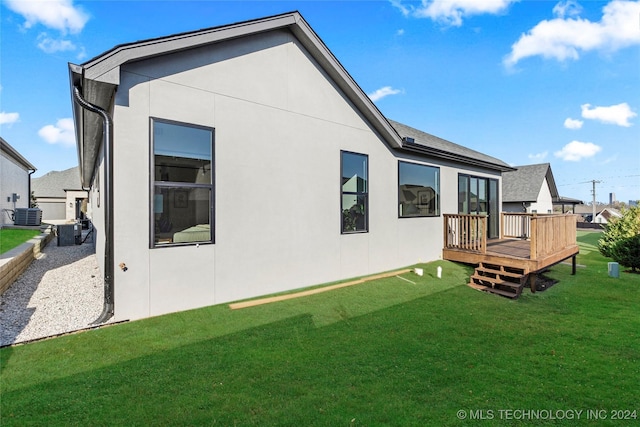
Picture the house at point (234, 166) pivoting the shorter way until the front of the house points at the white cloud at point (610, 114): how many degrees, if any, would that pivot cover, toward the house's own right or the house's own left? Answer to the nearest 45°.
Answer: approximately 90° to the house's own right

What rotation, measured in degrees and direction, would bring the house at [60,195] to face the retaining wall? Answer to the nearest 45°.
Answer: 0° — it already faces it

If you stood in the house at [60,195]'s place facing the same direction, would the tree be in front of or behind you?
in front

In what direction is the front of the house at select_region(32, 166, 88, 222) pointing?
toward the camera

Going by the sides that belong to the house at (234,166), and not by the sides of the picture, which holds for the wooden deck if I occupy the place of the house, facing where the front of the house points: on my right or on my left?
on my right

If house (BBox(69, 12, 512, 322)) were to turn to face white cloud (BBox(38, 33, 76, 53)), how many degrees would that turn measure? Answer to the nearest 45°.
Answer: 0° — it already faces it

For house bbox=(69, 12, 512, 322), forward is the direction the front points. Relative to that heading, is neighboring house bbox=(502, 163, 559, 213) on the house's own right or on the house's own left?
on the house's own right

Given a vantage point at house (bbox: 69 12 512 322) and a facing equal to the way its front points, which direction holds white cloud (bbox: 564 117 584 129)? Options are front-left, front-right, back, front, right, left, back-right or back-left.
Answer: right

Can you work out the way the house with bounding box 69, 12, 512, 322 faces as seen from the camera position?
facing away from the viewer and to the left of the viewer

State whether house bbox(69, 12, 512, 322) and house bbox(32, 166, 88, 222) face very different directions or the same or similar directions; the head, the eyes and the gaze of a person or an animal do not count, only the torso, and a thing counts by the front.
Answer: very different directions
